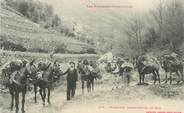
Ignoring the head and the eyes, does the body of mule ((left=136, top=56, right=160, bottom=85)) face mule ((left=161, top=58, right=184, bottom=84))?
no

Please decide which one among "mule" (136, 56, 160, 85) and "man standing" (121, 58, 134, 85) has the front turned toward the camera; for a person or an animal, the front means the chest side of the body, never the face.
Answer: the man standing

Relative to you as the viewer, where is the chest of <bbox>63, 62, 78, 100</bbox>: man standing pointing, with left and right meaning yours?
facing the viewer

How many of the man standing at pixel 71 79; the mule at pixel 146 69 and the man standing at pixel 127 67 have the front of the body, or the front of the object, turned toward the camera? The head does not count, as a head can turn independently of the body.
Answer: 2

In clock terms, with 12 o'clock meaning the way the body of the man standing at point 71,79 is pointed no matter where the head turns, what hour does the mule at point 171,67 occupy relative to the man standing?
The mule is roughly at 9 o'clock from the man standing.

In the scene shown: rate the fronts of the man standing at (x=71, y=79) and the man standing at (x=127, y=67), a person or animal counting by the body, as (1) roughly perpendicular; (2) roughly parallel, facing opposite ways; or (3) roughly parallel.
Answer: roughly parallel

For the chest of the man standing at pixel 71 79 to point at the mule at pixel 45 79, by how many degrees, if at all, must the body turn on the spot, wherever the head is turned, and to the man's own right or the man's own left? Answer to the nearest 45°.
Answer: approximately 90° to the man's own right

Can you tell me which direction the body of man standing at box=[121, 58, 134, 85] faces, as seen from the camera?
toward the camera

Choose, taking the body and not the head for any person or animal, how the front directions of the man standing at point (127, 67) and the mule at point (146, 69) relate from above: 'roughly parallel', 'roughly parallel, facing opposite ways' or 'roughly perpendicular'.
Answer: roughly perpendicular

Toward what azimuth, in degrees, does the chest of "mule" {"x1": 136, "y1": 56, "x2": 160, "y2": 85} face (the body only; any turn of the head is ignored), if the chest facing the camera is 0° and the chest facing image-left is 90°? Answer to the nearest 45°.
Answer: approximately 90°

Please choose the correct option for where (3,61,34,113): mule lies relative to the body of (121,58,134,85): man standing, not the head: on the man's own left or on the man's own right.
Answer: on the man's own right
